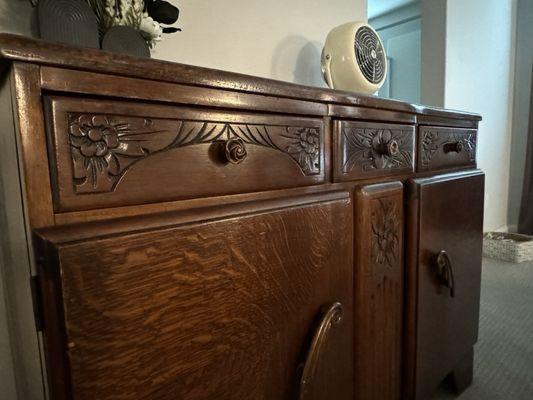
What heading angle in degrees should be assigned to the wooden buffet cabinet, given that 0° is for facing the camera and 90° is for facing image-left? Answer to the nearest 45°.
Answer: approximately 315°
